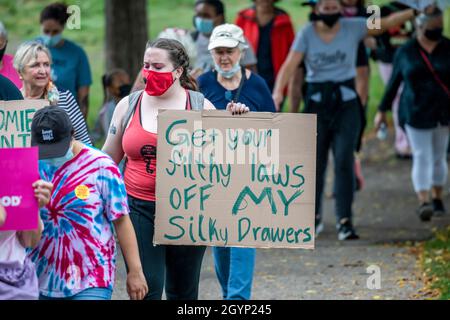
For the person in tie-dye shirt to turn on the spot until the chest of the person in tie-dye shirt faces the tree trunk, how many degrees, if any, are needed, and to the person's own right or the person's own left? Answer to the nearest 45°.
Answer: approximately 135° to the person's own right

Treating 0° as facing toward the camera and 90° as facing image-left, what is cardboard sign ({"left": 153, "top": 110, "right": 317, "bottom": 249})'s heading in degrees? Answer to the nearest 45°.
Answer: approximately 0°

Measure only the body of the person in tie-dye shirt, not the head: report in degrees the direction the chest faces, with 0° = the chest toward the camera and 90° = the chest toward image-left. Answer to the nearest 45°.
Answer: approximately 45°

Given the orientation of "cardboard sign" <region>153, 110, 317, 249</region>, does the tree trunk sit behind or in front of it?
behind
